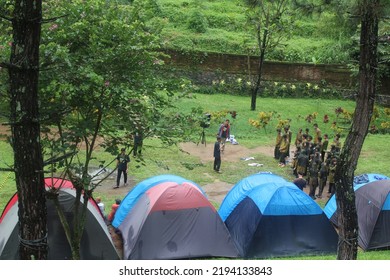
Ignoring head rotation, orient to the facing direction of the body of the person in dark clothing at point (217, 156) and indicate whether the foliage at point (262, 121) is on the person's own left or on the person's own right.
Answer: on the person's own left

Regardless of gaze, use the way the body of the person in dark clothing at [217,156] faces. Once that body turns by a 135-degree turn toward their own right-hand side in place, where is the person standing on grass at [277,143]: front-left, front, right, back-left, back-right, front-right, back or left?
back

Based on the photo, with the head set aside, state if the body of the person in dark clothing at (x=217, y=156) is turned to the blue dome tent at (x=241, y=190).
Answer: no

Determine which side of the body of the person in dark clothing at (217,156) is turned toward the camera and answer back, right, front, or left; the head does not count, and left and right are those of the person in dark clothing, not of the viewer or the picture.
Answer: right

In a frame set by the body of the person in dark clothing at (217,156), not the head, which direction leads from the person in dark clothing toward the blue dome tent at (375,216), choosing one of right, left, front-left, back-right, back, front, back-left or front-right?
front-right

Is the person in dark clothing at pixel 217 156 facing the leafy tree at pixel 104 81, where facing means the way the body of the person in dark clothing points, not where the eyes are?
no

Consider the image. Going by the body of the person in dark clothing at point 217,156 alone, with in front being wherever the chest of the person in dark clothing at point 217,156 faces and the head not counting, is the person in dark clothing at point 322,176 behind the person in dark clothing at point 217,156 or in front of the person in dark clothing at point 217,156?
in front

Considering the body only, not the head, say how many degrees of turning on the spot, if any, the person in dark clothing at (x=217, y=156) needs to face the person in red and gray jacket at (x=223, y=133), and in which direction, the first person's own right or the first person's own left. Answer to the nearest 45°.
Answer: approximately 90° to the first person's own left

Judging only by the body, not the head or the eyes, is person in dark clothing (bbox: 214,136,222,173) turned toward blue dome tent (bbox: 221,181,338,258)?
no

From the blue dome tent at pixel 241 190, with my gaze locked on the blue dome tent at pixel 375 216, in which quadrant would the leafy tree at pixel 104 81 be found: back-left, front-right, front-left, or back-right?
back-right

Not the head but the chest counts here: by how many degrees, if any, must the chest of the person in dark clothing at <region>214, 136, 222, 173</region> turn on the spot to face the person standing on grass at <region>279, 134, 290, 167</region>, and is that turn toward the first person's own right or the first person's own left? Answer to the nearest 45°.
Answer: approximately 45° to the first person's own left

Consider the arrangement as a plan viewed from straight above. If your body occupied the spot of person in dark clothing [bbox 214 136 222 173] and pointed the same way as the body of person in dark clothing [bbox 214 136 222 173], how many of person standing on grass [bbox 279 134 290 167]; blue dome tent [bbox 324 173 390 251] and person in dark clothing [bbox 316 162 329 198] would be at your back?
0
